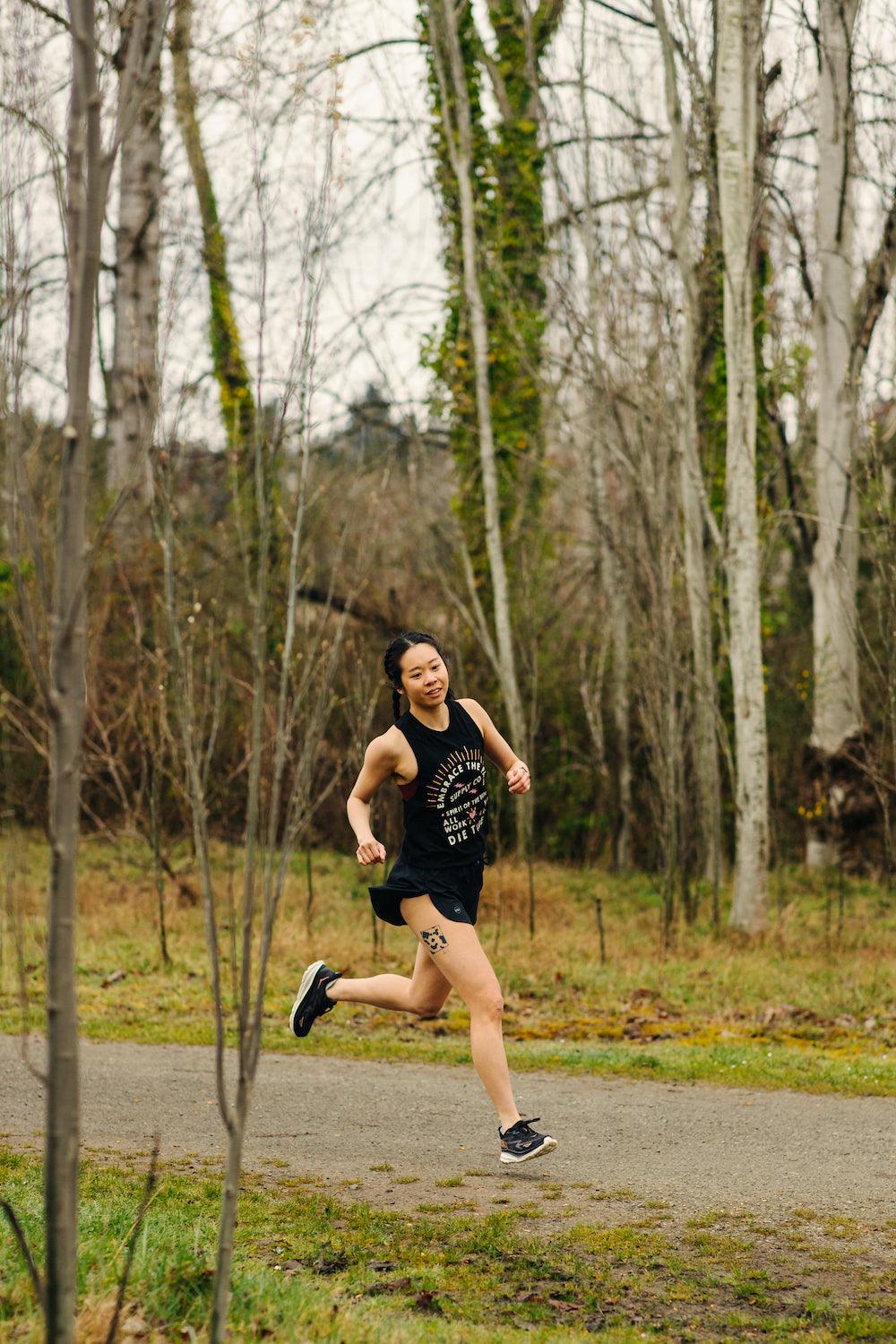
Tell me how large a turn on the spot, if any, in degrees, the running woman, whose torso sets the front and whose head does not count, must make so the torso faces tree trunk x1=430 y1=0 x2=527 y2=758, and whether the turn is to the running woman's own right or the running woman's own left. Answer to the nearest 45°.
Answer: approximately 135° to the running woman's own left

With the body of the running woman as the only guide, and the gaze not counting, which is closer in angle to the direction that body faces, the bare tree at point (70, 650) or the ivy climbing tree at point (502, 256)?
the bare tree

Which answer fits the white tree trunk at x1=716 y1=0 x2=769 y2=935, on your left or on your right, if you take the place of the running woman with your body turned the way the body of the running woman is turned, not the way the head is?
on your left

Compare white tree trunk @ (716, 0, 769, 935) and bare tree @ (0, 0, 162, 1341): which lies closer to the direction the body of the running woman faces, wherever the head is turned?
the bare tree

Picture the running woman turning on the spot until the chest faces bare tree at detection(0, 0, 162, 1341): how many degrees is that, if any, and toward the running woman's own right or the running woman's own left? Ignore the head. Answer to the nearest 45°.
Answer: approximately 45° to the running woman's own right

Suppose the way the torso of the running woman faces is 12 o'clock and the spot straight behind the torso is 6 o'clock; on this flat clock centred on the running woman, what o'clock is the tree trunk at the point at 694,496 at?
The tree trunk is roughly at 8 o'clock from the running woman.

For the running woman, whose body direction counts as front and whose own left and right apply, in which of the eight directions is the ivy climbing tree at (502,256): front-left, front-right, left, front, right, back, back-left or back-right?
back-left

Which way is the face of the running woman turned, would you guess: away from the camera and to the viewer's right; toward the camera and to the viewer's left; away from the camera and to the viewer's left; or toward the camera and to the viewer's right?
toward the camera and to the viewer's right

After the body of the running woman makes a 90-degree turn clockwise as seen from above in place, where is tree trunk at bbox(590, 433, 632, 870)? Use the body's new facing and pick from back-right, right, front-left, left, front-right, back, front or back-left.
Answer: back-right

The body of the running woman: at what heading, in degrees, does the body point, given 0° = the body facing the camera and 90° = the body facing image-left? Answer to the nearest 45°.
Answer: approximately 315°

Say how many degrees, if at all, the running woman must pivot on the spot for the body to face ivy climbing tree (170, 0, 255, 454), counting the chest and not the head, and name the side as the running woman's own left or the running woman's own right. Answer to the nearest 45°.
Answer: approximately 135° to the running woman's own left
